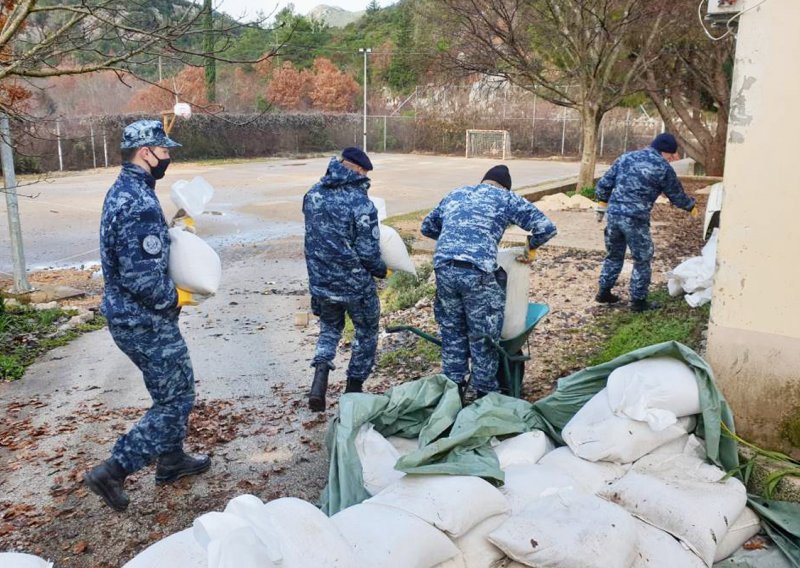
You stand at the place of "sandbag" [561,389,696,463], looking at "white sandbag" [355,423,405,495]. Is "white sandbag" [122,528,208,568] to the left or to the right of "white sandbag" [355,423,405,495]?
left

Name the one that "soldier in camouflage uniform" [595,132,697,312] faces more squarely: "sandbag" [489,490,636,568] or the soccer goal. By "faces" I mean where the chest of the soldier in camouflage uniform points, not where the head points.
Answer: the soccer goal

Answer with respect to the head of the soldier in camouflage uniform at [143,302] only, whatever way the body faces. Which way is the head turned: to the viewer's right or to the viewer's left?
to the viewer's right

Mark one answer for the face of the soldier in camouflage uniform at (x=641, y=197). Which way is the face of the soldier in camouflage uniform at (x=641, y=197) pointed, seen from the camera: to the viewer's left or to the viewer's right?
to the viewer's right

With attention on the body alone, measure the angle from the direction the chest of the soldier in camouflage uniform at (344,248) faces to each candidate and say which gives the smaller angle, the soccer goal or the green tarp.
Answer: the soccer goal

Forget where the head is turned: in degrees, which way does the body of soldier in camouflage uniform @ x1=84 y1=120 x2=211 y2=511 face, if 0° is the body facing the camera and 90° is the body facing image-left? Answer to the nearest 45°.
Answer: approximately 270°

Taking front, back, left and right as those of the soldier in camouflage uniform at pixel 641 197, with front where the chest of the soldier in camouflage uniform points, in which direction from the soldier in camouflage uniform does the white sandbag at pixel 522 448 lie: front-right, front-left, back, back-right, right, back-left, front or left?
back-right

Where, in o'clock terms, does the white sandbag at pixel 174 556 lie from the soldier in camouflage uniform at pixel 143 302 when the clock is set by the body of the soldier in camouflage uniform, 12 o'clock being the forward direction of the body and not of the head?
The white sandbag is roughly at 3 o'clock from the soldier in camouflage uniform.

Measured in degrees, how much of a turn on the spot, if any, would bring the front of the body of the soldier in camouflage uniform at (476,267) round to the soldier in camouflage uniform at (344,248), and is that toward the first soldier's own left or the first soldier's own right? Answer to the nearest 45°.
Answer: approximately 135° to the first soldier's own left

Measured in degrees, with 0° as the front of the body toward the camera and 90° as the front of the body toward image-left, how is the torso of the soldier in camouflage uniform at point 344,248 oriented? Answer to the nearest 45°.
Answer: approximately 225°

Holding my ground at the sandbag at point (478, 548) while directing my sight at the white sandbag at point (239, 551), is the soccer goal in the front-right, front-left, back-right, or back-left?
back-right
